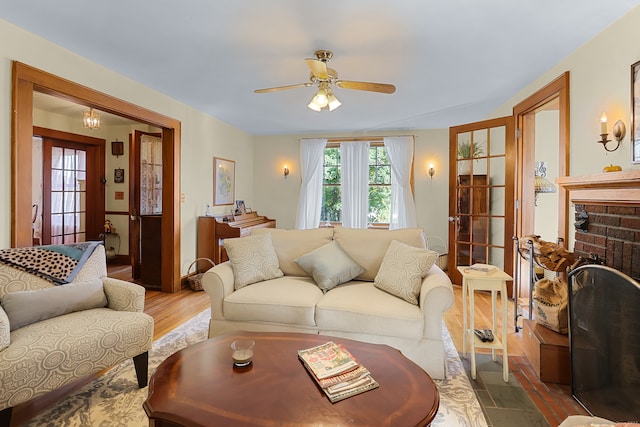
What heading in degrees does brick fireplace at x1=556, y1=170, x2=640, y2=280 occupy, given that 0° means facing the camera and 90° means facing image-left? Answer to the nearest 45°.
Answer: approximately 45°

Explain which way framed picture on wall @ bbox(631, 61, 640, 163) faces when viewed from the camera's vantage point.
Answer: facing the viewer and to the left of the viewer

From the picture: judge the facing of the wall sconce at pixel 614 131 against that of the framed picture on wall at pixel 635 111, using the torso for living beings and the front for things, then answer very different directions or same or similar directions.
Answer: same or similar directions

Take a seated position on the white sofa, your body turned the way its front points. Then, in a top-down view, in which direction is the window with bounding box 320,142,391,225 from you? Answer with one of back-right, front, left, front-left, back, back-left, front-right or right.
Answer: back

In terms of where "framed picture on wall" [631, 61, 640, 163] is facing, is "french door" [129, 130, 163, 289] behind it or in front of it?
in front

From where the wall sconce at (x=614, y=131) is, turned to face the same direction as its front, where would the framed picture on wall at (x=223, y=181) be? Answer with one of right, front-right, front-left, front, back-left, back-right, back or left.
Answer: front-right

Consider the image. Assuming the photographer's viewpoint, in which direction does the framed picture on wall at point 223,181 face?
facing the viewer and to the right of the viewer

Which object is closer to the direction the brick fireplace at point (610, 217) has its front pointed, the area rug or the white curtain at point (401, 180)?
the area rug

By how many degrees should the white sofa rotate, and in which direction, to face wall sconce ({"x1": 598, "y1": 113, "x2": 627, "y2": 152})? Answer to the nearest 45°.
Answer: approximately 90° to its left

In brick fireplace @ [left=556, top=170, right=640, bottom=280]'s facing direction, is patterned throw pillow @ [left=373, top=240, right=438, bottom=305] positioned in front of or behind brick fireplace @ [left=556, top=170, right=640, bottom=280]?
in front

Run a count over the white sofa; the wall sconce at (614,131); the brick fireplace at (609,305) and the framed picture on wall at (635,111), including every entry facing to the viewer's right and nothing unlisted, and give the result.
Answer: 0

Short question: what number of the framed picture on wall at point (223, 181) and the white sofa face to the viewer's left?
0

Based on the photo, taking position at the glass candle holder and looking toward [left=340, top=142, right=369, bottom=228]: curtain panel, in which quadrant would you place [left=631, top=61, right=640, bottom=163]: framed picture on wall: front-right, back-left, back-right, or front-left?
front-right

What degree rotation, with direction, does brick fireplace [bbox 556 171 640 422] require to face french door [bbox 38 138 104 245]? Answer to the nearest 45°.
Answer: approximately 45° to its right

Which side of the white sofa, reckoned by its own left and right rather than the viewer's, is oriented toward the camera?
front

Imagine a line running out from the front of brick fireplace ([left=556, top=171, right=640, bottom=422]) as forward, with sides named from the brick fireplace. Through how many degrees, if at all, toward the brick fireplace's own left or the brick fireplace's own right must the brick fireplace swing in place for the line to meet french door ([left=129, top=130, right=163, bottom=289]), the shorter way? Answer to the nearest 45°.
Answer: approximately 45° to the brick fireplace's own right

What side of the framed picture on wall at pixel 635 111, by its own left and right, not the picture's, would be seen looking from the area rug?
front
